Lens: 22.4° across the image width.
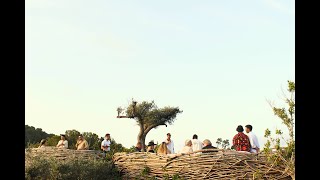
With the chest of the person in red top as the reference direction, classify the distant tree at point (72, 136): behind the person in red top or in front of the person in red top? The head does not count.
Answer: in front

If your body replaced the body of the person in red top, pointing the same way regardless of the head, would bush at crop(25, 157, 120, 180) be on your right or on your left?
on your left

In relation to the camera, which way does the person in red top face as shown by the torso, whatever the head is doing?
away from the camera

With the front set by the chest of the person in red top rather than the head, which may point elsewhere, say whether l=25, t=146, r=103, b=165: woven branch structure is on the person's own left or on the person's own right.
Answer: on the person's own left

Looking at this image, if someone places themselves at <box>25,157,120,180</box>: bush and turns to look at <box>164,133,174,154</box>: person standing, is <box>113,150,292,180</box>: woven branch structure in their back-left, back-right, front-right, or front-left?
front-right
